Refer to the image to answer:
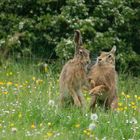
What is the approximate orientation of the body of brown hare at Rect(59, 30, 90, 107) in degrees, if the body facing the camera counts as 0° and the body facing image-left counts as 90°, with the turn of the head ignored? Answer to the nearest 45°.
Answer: approximately 270°

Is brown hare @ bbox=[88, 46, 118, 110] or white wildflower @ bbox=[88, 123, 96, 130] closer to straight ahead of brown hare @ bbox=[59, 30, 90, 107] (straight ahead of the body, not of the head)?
the brown hare

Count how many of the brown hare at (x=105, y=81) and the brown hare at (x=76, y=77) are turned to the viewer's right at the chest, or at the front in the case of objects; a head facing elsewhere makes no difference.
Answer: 1

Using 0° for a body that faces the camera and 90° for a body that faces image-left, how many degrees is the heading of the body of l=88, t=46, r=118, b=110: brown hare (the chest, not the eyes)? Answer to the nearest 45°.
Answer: approximately 45°

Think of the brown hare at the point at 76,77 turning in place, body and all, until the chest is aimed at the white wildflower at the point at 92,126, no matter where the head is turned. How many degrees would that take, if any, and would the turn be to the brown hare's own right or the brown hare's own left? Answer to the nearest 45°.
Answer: approximately 90° to the brown hare's own right
